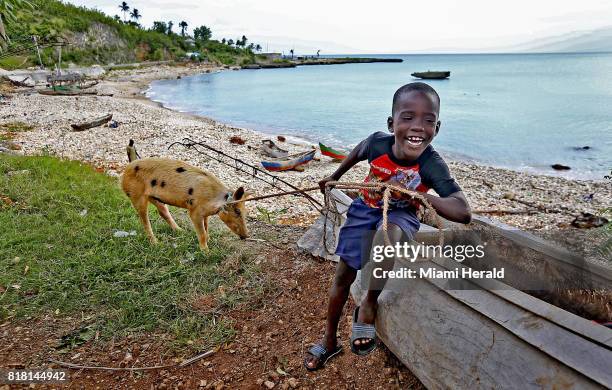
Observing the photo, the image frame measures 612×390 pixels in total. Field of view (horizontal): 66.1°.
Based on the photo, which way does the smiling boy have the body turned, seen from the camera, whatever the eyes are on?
toward the camera

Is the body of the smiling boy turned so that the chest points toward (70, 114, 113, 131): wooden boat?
no

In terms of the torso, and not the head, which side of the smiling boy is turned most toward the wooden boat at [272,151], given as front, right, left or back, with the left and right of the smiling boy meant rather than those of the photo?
back

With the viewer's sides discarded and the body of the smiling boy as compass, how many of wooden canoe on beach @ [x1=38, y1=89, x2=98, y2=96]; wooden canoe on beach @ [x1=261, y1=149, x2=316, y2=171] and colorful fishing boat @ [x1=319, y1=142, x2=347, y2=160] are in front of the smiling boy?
0

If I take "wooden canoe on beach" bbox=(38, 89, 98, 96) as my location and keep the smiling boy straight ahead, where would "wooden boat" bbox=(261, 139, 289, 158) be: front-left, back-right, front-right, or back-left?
front-left

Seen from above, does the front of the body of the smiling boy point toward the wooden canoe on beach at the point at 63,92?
no

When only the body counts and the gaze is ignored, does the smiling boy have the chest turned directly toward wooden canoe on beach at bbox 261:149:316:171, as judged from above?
no

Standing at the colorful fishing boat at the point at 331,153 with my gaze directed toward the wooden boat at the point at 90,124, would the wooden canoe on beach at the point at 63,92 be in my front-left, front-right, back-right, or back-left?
front-right
